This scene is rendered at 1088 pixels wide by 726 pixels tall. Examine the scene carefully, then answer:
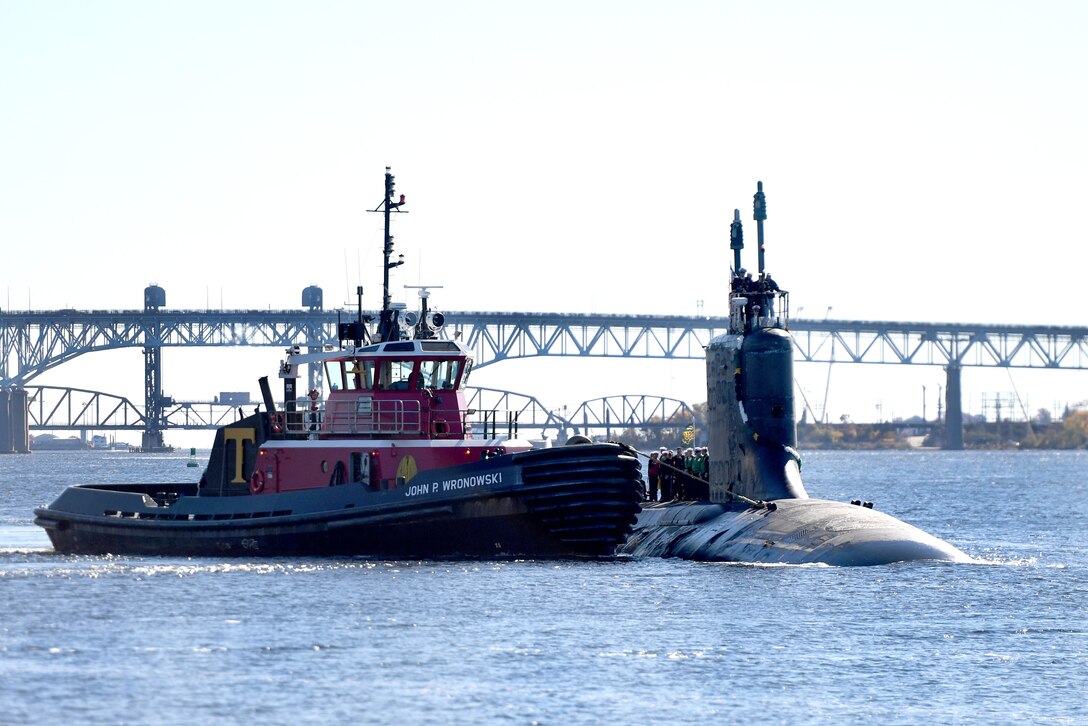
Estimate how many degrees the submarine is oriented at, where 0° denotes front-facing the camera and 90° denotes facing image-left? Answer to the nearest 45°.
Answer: approximately 315°

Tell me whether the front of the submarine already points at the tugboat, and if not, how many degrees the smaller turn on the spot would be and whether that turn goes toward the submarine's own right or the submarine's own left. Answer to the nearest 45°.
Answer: approximately 135° to the submarine's own right
